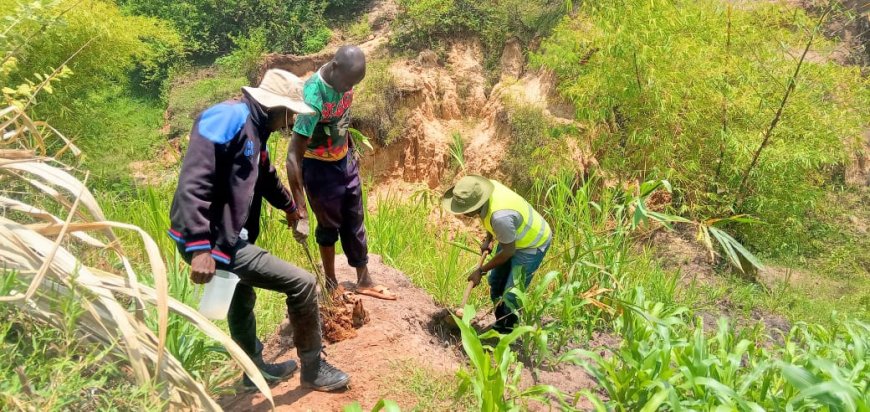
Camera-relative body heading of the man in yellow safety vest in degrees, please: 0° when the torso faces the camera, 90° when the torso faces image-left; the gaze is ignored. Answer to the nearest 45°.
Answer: approximately 90°

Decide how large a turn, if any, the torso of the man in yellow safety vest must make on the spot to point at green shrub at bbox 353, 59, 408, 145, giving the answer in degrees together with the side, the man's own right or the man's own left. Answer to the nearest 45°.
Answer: approximately 90° to the man's own right

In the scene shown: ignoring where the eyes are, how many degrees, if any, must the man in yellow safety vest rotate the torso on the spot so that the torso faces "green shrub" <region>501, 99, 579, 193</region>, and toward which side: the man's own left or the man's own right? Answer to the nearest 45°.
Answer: approximately 90° to the man's own right

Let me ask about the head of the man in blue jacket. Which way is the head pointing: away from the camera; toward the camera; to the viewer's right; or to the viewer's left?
to the viewer's right

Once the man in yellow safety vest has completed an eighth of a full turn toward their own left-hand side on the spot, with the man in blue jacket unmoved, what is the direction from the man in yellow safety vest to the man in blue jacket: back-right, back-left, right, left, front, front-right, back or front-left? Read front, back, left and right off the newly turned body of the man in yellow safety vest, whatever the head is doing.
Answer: front

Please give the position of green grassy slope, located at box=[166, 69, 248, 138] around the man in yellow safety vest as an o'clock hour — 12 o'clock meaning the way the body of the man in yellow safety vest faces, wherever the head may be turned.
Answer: The green grassy slope is roughly at 2 o'clock from the man in yellow safety vest.

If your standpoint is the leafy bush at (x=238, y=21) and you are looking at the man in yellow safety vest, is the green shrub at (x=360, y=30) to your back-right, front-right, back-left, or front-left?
front-left

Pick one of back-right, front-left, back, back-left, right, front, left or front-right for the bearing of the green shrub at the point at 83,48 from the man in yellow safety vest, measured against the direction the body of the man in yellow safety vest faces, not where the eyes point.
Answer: front-right

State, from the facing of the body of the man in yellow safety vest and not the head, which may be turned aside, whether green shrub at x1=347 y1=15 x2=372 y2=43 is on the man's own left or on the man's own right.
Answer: on the man's own right
